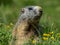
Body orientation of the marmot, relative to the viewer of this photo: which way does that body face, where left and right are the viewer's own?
facing to the right of the viewer
